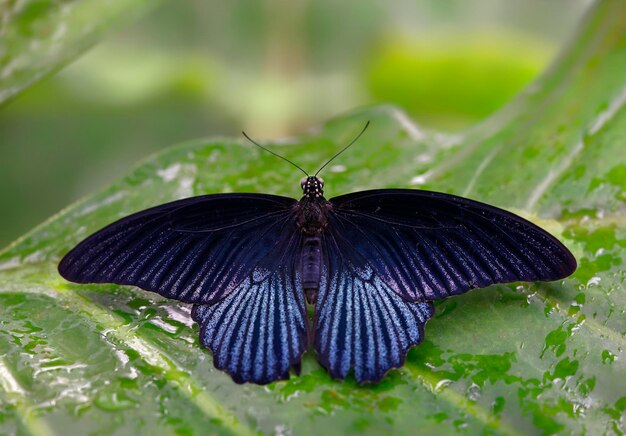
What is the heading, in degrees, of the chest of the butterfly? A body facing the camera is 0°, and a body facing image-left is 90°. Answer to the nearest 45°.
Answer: approximately 180°
